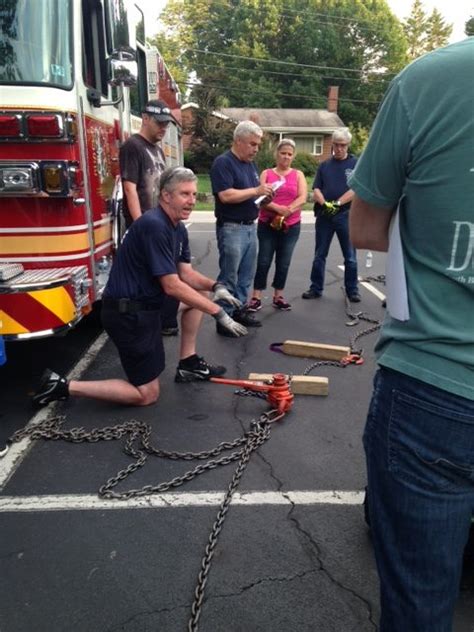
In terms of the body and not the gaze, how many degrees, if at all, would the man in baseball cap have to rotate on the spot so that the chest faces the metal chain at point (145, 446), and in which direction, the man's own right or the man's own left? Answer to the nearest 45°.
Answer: approximately 45° to the man's own right

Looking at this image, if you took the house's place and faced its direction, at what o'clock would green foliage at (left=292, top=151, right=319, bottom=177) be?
The green foliage is roughly at 12 o'clock from the house.

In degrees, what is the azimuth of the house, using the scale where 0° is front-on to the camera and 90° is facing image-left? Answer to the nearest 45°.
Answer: approximately 0°

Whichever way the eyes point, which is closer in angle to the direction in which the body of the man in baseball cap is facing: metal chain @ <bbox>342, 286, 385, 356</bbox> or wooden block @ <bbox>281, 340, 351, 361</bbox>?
the wooden block

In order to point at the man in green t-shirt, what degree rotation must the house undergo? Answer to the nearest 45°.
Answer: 0° — it already faces them

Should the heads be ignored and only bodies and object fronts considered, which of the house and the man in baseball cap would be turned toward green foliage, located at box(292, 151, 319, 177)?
the house

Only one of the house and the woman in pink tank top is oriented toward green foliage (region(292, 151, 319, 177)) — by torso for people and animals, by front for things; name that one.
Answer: the house

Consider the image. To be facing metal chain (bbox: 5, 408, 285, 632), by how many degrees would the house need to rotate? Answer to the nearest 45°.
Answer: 0° — it already faces it
